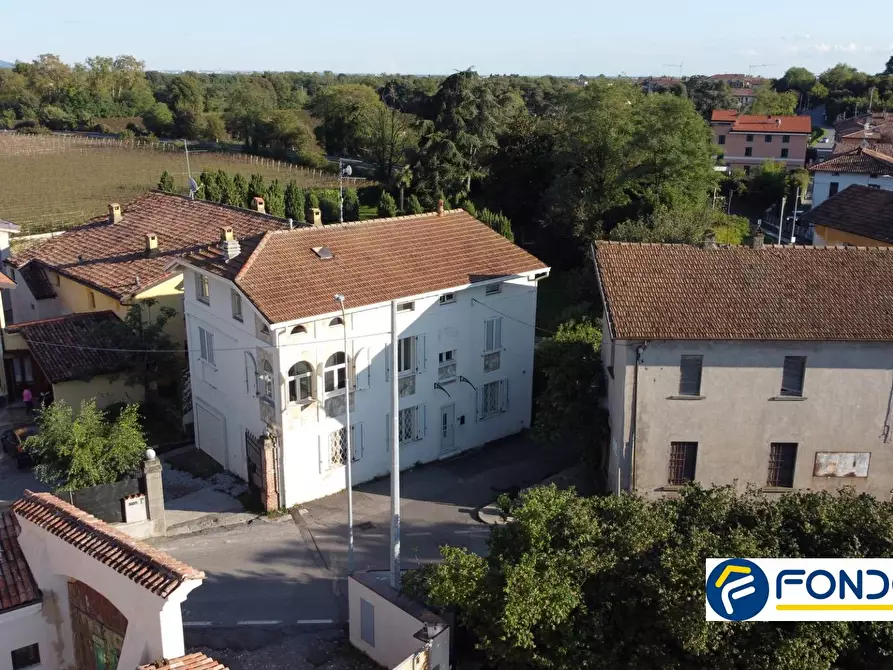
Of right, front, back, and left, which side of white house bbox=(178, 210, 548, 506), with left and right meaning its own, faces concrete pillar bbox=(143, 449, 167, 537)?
right

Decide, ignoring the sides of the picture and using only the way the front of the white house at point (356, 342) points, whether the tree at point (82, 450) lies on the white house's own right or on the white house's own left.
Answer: on the white house's own right

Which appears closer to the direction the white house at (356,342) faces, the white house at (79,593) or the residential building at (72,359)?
the white house

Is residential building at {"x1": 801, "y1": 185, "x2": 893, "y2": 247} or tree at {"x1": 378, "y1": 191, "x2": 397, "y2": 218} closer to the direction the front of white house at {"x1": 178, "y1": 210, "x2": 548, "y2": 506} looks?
the residential building

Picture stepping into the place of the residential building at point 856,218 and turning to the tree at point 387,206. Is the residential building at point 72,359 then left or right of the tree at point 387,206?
left

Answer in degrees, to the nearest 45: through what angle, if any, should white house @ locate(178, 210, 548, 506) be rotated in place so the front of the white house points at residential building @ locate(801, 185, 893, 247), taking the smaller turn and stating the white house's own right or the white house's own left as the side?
approximately 90° to the white house's own left

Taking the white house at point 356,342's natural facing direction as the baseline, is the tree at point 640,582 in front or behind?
in front

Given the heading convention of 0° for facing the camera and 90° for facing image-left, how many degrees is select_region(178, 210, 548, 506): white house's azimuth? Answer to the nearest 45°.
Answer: approximately 315°

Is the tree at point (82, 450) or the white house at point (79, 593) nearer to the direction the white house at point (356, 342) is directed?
the white house

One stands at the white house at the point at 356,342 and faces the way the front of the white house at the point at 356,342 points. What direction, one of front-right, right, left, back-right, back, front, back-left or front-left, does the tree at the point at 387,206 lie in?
back-left
